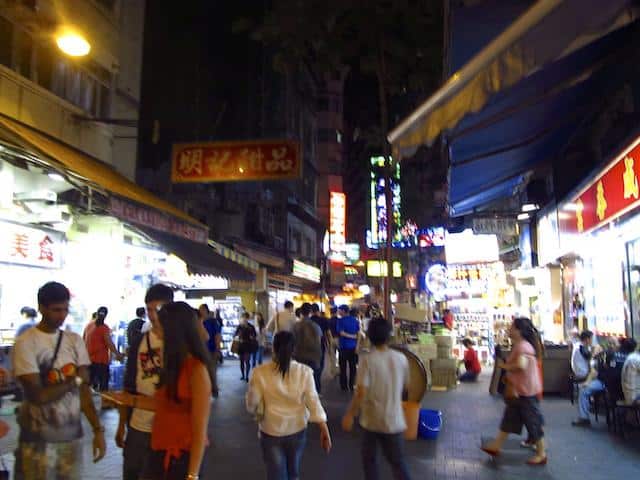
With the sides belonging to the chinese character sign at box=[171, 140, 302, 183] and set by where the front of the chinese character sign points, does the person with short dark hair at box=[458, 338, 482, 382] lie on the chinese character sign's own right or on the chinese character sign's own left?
on the chinese character sign's own left

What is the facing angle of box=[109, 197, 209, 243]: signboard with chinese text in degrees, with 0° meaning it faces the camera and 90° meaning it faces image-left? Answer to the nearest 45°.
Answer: approximately 315°

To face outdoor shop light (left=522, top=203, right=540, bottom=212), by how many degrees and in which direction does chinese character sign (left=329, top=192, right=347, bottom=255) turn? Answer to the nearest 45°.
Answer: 0° — it already faces it

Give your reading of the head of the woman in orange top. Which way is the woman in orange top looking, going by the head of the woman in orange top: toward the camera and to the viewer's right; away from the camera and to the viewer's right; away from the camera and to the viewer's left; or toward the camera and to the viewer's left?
away from the camera and to the viewer's left

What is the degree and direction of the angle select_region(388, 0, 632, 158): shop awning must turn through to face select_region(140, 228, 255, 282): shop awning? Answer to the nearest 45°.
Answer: approximately 45° to its right

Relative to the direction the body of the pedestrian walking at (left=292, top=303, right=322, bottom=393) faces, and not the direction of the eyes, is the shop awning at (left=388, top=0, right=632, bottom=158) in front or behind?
behind

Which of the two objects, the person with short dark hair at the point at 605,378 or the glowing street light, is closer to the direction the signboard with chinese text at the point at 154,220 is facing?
the person with short dark hair

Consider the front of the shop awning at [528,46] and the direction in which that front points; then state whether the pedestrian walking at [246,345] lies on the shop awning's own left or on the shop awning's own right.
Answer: on the shop awning's own right

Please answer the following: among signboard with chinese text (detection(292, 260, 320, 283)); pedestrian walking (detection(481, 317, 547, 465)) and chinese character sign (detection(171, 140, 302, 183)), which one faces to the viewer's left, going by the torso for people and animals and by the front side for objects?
the pedestrian walking

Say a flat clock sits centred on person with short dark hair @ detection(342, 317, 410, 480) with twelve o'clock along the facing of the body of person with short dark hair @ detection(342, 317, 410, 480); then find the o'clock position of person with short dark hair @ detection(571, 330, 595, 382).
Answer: person with short dark hair @ detection(571, 330, 595, 382) is roughly at 1 o'clock from person with short dark hair @ detection(342, 317, 410, 480).

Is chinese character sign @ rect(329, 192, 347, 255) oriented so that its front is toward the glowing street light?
yes
